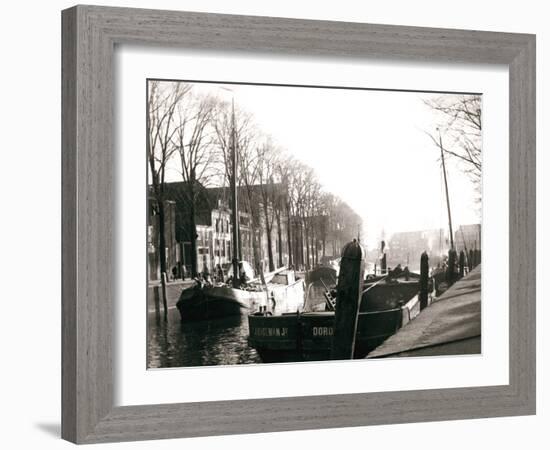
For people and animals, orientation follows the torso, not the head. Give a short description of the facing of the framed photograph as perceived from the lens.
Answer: facing the viewer and to the right of the viewer
